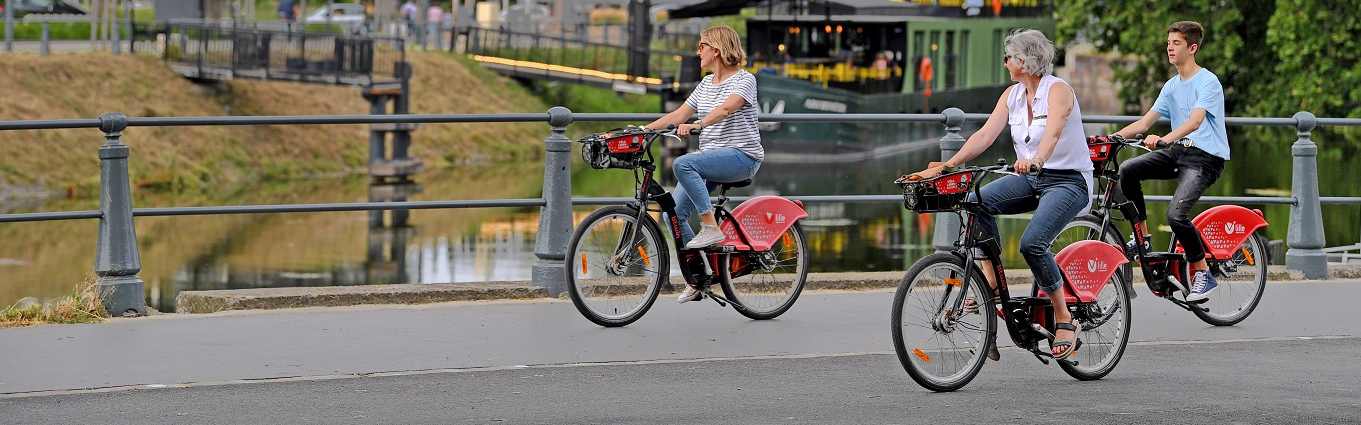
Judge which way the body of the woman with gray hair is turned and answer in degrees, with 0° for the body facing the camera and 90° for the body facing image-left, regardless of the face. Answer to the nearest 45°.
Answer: approximately 45°

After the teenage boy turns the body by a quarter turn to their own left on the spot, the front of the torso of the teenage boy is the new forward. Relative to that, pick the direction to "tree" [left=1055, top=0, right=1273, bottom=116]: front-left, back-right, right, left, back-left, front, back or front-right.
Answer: back-left

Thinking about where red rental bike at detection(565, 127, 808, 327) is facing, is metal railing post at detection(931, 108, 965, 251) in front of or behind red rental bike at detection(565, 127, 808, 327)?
behind

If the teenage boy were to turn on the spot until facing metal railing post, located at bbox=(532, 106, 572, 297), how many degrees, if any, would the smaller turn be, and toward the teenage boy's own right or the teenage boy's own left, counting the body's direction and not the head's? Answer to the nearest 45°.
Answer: approximately 45° to the teenage boy's own right

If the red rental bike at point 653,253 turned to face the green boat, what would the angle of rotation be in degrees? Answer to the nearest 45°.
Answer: approximately 135° to its right

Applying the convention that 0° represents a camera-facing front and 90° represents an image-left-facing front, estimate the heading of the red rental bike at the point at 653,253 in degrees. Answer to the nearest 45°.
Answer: approximately 45°
